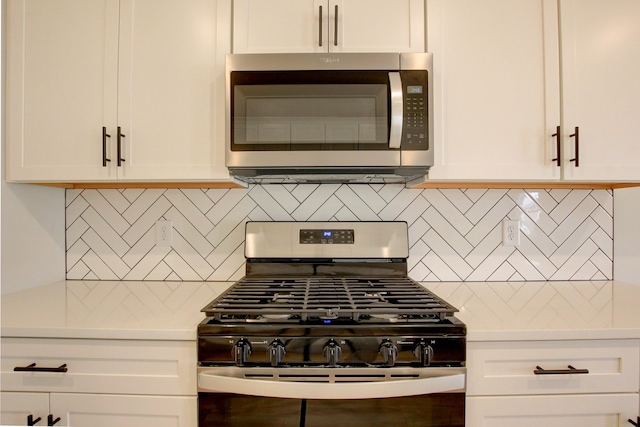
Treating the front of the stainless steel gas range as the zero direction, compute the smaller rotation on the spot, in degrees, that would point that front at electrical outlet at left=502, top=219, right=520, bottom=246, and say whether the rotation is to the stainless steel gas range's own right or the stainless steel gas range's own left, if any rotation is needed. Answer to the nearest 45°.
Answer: approximately 135° to the stainless steel gas range's own left

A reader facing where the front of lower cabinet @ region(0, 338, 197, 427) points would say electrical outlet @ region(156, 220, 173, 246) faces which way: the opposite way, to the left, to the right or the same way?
the same way

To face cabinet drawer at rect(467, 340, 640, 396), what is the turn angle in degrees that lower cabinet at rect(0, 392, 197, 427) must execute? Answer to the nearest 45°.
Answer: approximately 45° to its left

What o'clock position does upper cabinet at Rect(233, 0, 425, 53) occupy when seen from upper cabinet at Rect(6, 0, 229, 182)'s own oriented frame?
upper cabinet at Rect(233, 0, 425, 53) is roughly at 10 o'clock from upper cabinet at Rect(6, 0, 229, 182).

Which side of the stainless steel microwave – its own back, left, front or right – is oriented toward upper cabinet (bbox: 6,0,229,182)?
right

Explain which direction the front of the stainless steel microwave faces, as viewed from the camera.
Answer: facing the viewer

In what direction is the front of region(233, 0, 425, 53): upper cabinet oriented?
toward the camera

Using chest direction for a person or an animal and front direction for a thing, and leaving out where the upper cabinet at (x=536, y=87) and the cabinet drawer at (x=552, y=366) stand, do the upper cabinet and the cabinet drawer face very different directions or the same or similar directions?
same or similar directions

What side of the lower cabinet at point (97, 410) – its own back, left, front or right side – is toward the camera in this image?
front

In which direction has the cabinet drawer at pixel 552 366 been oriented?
toward the camera
